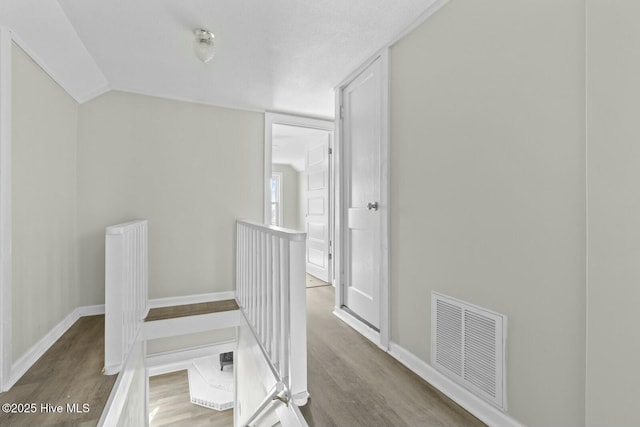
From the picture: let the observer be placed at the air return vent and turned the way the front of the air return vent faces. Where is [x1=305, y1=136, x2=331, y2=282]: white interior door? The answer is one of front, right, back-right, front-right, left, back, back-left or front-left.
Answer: right

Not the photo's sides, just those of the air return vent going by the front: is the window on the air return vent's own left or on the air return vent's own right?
on the air return vent's own right

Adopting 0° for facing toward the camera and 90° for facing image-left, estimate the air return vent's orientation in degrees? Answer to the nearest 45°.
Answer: approximately 45°
